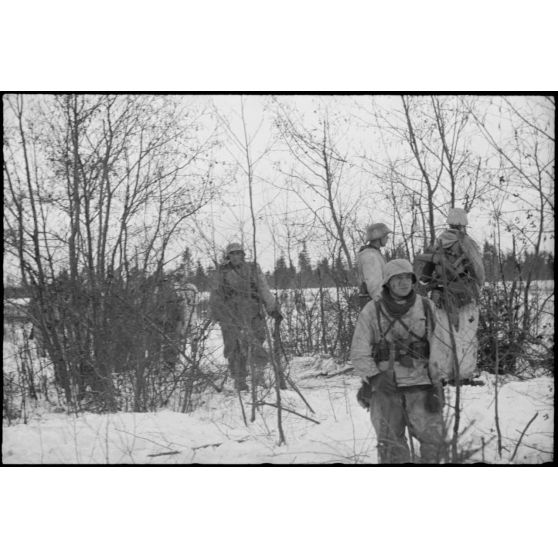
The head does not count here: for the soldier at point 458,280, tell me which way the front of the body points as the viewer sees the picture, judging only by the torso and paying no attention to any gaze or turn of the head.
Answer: away from the camera

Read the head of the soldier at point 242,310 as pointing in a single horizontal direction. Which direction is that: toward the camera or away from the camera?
toward the camera

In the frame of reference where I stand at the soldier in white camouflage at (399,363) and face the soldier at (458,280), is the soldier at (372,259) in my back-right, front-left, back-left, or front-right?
front-left

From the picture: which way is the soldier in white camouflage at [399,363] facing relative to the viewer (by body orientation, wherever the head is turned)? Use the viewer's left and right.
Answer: facing the viewer

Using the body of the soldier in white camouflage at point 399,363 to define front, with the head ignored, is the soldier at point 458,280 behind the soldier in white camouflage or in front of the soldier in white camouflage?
behind

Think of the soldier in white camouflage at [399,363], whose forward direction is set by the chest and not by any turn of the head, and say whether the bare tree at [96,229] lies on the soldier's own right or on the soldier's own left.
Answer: on the soldier's own right

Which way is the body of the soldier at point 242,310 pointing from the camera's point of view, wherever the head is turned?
toward the camera

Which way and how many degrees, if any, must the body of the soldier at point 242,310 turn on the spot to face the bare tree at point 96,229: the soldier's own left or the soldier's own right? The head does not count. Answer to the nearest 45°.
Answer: approximately 90° to the soldier's own right

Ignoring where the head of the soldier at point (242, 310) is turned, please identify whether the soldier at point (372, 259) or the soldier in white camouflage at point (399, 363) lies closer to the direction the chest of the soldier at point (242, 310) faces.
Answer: the soldier in white camouflage

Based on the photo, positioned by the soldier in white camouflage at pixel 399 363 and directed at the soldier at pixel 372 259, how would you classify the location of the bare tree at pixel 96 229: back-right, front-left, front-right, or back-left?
front-left

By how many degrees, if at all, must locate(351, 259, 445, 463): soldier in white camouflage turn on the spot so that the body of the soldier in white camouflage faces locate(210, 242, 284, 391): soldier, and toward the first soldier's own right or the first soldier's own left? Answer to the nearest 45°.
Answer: approximately 135° to the first soldier's own right
